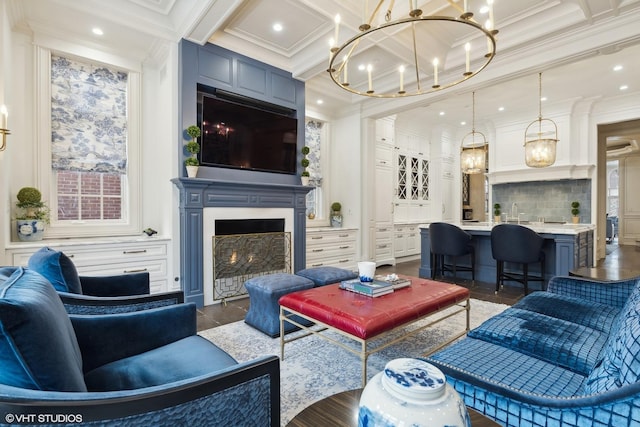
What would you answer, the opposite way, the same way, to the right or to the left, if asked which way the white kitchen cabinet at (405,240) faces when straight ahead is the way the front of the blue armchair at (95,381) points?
to the right

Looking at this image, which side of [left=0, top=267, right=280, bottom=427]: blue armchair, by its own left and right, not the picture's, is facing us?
right

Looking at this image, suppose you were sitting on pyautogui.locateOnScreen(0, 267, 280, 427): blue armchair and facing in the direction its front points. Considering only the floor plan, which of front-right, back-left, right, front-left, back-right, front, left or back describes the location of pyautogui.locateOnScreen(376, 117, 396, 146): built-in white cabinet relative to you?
front-left

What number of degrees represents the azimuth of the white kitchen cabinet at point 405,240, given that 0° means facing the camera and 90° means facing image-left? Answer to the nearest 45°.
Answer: approximately 315°

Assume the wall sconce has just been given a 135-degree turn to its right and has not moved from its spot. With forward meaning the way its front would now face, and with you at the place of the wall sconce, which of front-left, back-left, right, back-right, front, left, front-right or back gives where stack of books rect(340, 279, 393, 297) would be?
back

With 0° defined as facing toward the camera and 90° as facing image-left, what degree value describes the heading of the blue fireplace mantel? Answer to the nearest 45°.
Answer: approximately 315°

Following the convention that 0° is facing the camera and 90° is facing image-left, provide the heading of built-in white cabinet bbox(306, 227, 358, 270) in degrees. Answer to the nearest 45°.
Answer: approximately 315°

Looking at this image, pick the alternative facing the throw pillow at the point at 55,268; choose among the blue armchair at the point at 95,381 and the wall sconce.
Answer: the wall sconce

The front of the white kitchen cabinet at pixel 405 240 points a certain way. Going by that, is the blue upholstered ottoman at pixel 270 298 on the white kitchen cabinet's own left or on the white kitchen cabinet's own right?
on the white kitchen cabinet's own right

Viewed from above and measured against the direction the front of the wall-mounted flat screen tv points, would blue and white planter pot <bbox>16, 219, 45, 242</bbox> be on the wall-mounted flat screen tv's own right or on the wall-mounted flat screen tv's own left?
on the wall-mounted flat screen tv's own right

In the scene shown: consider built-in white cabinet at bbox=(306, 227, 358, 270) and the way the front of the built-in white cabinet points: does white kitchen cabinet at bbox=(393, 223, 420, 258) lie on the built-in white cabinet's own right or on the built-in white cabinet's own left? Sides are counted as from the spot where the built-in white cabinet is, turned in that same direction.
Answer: on the built-in white cabinet's own left

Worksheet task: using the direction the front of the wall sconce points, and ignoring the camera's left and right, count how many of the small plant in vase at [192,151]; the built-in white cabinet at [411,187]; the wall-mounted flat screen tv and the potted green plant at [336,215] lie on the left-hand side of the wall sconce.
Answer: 4

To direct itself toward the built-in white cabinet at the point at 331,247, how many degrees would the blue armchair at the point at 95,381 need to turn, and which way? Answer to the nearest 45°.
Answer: approximately 45° to its left

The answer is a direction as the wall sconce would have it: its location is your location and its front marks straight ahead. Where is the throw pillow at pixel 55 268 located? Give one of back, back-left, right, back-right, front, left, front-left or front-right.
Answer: front

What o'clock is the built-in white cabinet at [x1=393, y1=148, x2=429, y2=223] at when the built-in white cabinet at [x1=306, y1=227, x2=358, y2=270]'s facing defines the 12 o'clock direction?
the built-in white cabinet at [x1=393, y1=148, x2=429, y2=223] is roughly at 9 o'clock from the built-in white cabinet at [x1=306, y1=227, x2=358, y2=270].

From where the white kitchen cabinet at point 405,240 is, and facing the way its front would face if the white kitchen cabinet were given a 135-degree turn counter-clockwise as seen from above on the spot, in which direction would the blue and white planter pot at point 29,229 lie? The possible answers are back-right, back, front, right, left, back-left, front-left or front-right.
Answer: back-left
